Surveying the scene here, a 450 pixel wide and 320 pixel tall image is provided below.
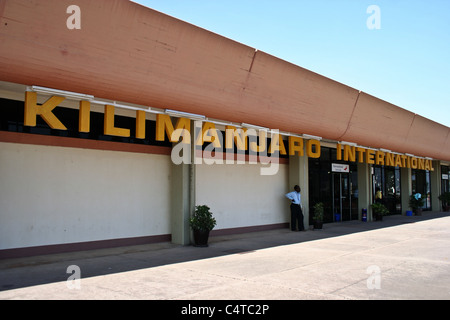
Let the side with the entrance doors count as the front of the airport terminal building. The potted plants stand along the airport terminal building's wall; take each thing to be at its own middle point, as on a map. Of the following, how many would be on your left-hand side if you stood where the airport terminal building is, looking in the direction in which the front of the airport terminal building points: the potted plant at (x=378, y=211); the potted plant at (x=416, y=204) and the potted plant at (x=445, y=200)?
3

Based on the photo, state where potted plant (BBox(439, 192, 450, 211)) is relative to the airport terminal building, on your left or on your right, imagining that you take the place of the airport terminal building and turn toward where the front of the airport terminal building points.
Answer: on your left

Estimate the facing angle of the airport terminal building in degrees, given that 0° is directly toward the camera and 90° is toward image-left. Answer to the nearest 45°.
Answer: approximately 315°
